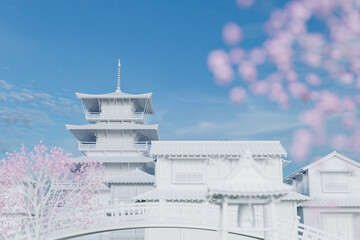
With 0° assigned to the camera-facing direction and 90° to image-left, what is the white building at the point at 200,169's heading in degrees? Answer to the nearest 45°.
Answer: approximately 0°

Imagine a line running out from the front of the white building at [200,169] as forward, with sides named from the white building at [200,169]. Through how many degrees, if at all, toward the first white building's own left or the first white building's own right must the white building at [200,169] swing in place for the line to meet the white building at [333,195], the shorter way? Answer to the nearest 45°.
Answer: approximately 90° to the first white building's own left

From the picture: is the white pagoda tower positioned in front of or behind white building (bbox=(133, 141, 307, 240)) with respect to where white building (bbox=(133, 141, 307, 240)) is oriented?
behind

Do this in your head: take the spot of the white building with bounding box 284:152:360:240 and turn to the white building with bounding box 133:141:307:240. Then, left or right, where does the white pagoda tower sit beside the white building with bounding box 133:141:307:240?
right
